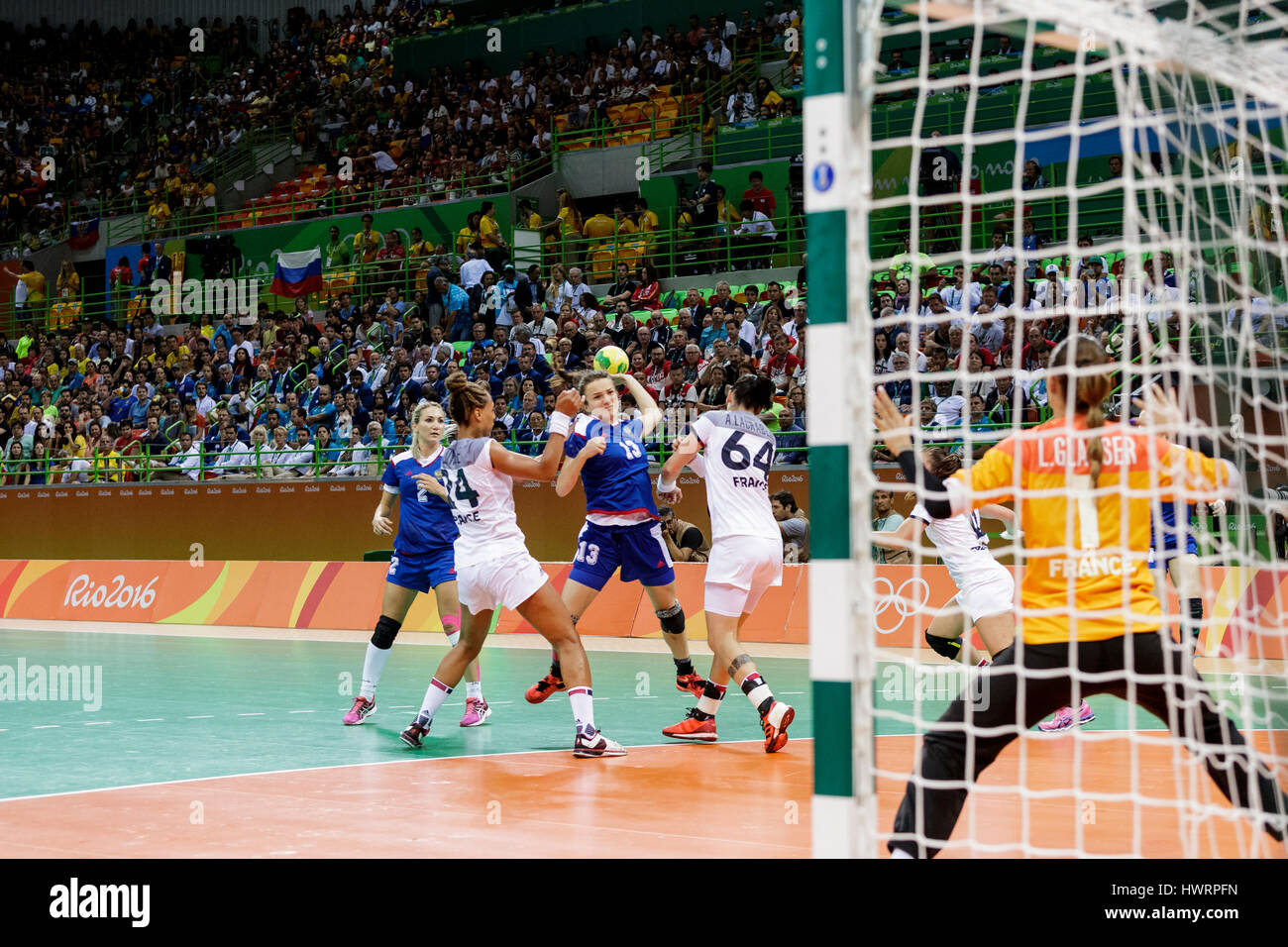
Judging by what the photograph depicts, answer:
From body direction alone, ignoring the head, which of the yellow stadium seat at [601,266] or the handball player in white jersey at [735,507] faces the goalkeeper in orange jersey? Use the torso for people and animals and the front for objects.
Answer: the yellow stadium seat

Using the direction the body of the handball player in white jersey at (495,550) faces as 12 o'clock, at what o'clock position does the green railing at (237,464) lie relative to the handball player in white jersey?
The green railing is roughly at 10 o'clock from the handball player in white jersey.

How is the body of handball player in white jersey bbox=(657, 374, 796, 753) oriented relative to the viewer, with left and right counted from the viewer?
facing away from the viewer and to the left of the viewer

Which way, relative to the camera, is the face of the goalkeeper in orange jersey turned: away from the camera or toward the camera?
away from the camera

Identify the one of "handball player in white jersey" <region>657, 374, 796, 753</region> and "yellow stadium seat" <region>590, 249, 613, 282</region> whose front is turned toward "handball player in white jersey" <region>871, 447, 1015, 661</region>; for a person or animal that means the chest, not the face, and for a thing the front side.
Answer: the yellow stadium seat

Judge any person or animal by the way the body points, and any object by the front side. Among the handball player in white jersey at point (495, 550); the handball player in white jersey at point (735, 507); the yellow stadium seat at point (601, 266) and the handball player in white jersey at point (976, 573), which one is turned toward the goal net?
the yellow stadium seat

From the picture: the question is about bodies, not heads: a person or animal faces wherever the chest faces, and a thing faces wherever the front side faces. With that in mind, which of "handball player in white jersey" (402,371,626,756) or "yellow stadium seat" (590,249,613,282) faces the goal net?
the yellow stadium seat

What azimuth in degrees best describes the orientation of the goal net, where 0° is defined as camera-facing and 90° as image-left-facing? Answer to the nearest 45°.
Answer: approximately 180°

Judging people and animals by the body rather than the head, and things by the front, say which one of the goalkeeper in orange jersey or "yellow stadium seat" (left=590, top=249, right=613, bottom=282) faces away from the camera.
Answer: the goalkeeper in orange jersey

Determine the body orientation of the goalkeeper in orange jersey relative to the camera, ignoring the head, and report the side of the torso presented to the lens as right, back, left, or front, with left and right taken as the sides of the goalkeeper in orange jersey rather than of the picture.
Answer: back

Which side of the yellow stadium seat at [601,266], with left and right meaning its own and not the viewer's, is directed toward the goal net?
front

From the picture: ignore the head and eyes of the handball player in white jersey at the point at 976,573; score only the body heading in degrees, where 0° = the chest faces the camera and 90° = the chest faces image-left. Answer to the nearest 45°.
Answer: approximately 135°

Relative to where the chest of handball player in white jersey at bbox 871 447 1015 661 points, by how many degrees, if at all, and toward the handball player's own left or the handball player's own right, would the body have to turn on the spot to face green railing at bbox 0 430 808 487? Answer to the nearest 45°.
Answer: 0° — they already face it

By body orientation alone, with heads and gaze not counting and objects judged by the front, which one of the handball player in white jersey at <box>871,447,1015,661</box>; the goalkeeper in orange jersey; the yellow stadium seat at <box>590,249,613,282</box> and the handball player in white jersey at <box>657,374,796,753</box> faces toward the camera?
the yellow stadium seat
